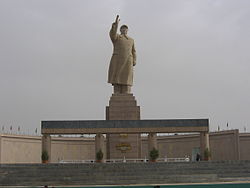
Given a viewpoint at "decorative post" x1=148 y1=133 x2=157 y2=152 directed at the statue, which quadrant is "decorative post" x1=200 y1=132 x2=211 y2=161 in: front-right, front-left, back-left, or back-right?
back-right

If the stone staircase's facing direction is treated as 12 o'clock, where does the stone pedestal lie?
The stone pedestal is roughly at 6 o'clock from the stone staircase.

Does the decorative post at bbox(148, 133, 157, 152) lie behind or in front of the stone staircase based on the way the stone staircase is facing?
behind

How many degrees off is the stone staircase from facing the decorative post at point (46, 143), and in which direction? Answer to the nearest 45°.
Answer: approximately 135° to its right

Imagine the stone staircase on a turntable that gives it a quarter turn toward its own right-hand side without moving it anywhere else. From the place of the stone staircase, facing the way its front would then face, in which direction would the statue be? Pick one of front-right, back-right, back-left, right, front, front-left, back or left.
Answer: right

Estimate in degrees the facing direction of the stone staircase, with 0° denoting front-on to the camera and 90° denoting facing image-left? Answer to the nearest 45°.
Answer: approximately 0°
